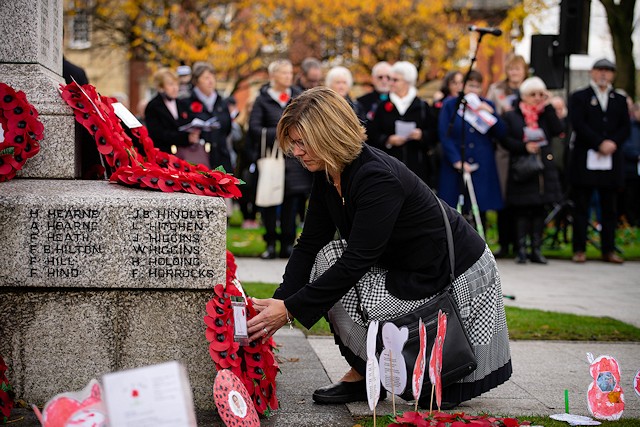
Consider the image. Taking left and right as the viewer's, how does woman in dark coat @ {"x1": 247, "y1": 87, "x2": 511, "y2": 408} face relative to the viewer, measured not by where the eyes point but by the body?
facing to the left of the viewer

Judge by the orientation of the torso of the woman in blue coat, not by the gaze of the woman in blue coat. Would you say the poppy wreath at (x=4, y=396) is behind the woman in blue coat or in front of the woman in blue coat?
in front

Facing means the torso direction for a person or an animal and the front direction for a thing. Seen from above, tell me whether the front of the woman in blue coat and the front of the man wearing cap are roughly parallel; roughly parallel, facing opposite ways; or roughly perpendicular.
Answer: roughly parallel

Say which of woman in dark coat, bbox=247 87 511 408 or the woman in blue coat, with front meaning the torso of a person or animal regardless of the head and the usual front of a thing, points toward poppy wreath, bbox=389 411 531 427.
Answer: the woman in blue coat

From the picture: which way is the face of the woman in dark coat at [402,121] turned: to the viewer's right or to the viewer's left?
to the viewer's left

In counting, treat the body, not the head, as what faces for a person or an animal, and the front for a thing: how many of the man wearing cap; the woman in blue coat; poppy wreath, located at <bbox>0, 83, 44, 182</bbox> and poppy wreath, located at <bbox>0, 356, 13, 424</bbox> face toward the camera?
4

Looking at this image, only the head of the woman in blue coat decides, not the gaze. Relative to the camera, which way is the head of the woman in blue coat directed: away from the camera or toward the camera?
toward the camera

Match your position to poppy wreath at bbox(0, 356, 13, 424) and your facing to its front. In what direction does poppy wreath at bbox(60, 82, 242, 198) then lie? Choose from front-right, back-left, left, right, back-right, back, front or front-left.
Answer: back-left

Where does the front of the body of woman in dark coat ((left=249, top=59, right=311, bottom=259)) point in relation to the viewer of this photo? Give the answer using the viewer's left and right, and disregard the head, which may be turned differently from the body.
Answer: facing the viewer and to the right of the viewer

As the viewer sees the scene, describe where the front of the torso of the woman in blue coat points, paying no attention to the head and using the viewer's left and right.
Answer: facing the viewer

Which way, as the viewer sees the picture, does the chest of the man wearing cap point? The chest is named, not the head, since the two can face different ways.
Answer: toward the camera

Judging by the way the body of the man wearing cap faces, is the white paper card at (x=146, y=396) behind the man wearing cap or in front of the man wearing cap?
in front

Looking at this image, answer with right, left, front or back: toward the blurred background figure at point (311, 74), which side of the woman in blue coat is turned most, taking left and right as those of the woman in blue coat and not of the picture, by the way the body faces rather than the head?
right

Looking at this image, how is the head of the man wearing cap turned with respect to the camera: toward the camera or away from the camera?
toward the camera
